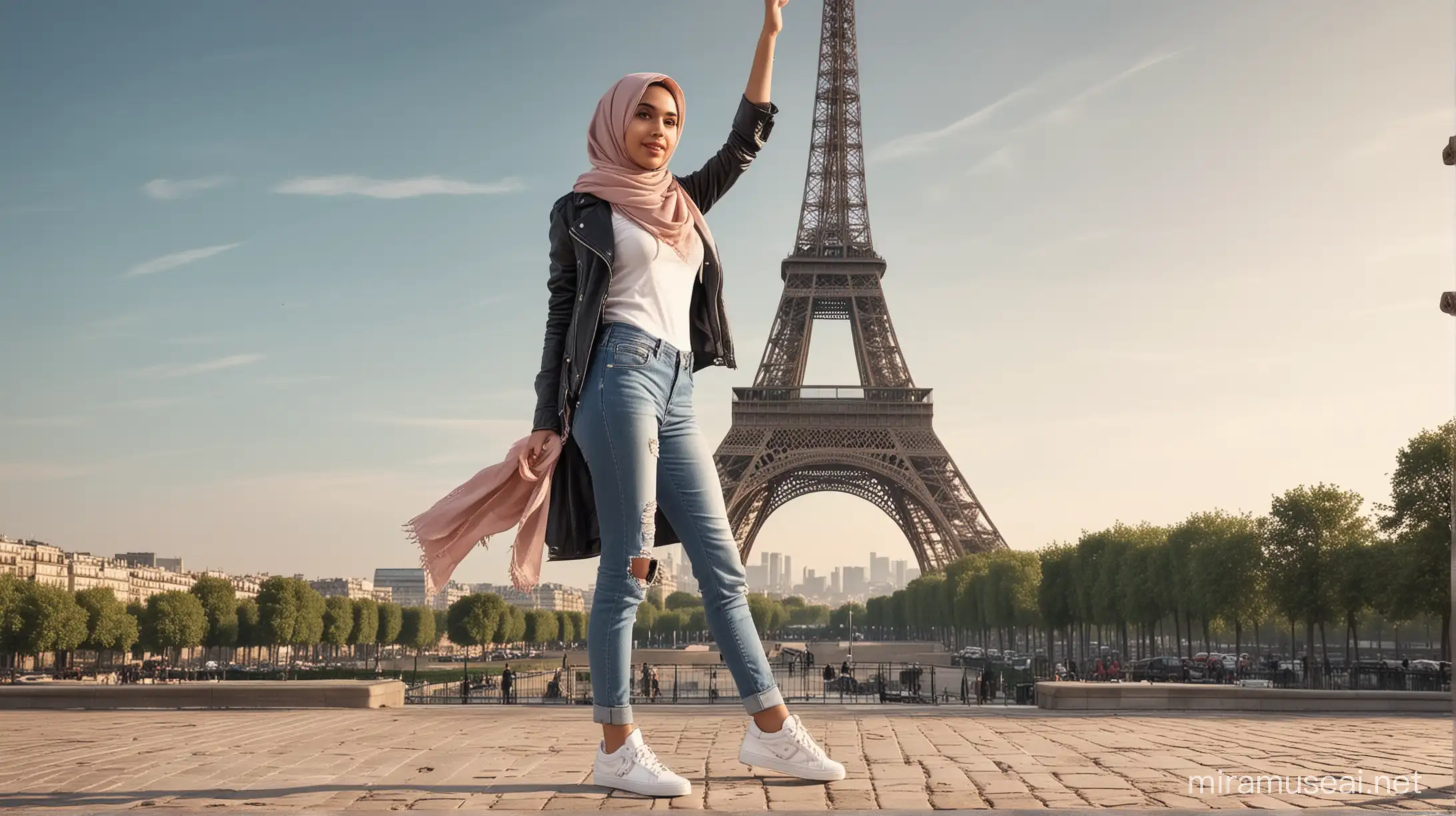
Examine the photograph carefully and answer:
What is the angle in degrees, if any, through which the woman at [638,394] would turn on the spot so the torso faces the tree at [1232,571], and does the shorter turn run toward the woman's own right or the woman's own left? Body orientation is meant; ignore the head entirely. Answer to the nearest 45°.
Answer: approximately 90° to the woman's own left

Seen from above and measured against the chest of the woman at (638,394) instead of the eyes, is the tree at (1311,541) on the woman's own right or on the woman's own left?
on the woman's own left

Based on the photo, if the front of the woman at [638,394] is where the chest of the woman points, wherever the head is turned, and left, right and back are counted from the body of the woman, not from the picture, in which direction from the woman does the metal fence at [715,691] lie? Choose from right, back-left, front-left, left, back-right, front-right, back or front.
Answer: back-left

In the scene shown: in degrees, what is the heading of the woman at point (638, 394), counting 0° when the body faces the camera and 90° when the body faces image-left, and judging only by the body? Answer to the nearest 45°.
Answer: approximately 315°

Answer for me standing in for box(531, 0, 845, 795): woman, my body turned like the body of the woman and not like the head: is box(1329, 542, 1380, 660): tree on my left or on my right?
on my left

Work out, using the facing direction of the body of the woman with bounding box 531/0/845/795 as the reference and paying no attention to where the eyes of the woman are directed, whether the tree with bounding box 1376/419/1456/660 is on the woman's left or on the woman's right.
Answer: on the woman's left

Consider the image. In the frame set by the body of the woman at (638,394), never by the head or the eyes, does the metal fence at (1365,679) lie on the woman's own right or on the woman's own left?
on the woman's own left
